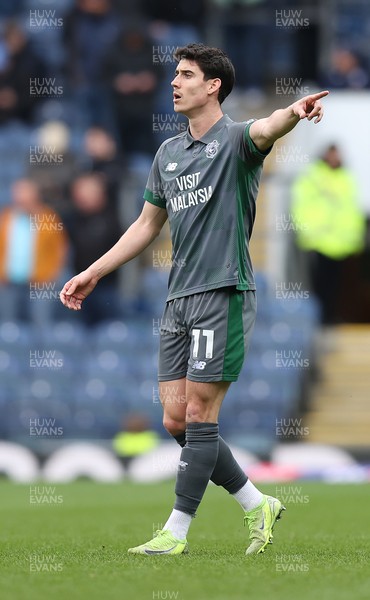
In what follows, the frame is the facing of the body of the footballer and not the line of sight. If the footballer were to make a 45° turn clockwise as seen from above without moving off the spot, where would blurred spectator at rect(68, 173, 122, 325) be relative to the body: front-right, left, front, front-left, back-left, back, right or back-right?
right

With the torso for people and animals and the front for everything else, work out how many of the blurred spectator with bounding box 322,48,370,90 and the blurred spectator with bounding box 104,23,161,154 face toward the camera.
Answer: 2

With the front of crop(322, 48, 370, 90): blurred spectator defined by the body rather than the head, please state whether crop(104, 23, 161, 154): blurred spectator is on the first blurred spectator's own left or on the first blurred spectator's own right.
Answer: on the first blurred spectator's own right

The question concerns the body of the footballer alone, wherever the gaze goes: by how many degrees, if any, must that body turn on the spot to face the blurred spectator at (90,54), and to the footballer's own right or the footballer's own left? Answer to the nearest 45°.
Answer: approximately 135° to the footballer's own right

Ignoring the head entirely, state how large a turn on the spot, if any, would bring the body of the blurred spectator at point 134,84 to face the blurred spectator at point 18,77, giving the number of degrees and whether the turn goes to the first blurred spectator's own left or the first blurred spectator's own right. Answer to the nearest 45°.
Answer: approximately 135° to the first blurred spectator's own right

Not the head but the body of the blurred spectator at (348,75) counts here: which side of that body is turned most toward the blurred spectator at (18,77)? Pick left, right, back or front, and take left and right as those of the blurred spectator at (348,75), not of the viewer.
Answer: right

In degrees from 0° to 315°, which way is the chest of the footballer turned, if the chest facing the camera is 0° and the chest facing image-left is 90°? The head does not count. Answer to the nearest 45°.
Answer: approximately 45°
